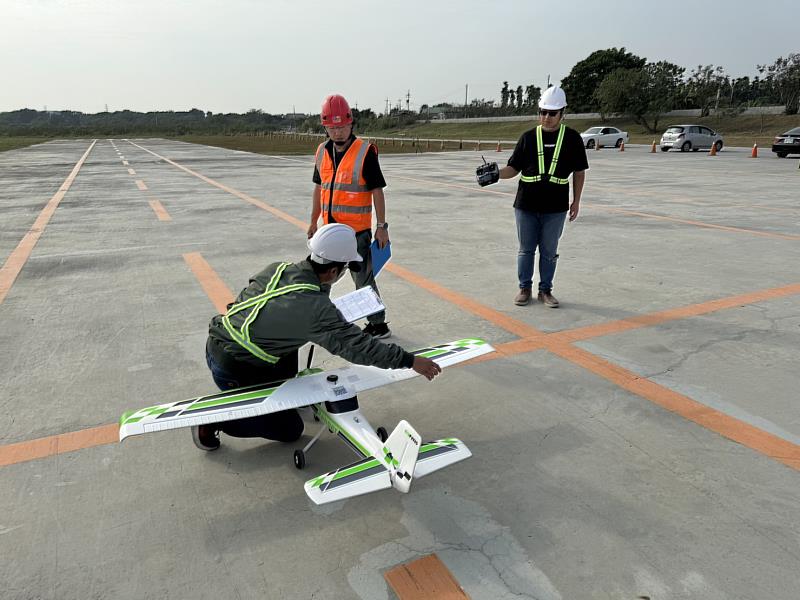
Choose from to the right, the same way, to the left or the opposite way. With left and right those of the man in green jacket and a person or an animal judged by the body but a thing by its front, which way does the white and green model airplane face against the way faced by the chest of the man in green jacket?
to the left

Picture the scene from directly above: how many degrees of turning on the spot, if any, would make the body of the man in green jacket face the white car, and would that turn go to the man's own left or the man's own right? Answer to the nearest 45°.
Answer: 0° — they already face it

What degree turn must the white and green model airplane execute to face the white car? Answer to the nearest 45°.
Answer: approximately 90° to its right

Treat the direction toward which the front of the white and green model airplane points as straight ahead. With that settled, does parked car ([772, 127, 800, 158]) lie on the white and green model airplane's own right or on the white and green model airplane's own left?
on the white and green model airplane's own right

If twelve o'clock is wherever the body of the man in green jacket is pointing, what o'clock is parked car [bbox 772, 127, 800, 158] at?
The parked car is roughly at 12 o'clock from the man in green jacket.

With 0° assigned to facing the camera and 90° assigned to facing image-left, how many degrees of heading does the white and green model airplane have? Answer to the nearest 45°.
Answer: approximately 135°

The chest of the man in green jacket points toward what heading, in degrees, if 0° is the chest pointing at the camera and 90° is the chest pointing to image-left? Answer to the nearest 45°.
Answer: approximately 225°
